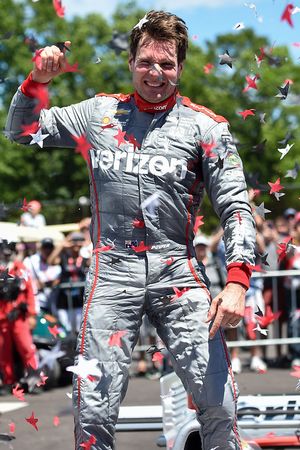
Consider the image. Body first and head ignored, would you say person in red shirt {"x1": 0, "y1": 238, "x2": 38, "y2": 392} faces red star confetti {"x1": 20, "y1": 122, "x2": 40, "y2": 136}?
yes

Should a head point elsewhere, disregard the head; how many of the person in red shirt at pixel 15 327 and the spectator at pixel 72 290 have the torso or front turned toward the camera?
2

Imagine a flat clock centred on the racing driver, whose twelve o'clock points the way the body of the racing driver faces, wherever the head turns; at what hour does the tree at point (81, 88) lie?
The tree is roughly at 6 o'clock from the racing driver.

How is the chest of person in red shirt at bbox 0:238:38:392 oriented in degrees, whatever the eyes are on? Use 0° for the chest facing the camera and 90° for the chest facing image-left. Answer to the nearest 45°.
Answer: approximately 0°

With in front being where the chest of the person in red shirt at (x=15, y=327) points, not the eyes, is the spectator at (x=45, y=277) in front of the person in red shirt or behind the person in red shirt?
behind

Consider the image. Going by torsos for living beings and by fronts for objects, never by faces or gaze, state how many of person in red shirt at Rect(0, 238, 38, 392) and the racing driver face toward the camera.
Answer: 2

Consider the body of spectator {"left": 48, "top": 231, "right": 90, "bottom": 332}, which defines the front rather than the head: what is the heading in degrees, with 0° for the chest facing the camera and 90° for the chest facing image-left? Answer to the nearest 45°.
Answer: approximately 0°

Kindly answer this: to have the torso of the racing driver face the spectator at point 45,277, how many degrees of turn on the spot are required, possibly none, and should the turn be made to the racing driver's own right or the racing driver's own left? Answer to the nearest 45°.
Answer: approximately 180°

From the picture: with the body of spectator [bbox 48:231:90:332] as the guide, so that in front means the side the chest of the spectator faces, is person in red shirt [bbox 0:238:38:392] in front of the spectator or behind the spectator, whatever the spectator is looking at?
in front
